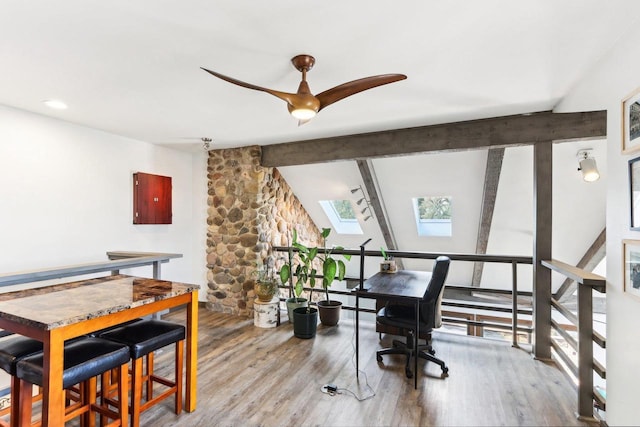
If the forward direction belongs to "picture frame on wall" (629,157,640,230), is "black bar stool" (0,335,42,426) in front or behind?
in front

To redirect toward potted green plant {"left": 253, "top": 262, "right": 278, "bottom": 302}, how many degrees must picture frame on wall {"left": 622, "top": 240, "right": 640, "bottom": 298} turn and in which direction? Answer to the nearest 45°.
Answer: approximately 45° to its right

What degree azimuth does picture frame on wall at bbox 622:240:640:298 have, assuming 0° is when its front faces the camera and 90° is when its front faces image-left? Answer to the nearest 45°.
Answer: approximately 45°

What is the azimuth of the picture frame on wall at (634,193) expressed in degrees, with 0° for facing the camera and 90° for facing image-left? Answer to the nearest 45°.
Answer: approximately 45°

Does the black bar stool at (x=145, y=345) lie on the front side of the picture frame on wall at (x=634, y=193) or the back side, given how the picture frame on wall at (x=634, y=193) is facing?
on the front side

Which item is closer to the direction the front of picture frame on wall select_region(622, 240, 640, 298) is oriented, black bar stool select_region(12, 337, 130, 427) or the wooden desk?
the black bar stool

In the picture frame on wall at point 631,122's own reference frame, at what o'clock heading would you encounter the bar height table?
The bar height table is roughly at 12 o'clock from the picture frame on wall.

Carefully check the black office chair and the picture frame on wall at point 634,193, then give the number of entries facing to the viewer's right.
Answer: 0

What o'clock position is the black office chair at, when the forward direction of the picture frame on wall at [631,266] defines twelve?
The black office chair is roughly at 2 o'clock from the picture frame on wall.

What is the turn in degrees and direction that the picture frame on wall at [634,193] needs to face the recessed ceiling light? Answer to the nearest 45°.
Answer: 0° — it already faces it

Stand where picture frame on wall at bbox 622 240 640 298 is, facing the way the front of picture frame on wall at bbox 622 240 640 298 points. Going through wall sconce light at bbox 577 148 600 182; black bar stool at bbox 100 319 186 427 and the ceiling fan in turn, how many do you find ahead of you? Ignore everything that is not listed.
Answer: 2
